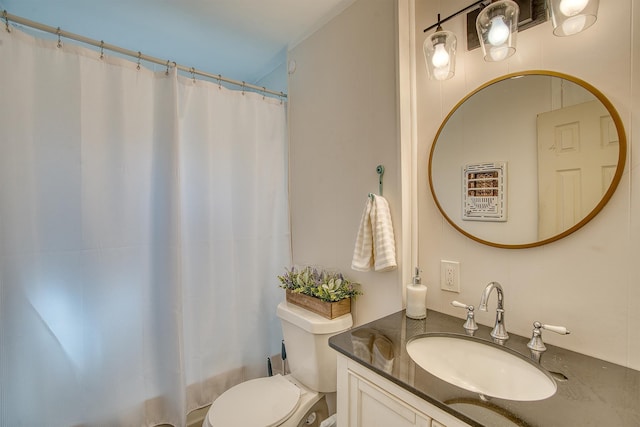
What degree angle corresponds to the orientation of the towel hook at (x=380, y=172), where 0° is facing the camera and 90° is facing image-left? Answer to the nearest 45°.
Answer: approximately 45°

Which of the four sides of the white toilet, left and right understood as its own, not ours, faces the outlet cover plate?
left

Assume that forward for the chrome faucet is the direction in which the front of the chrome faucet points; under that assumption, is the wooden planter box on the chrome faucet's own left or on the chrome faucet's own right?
on the chrome faucet's own right

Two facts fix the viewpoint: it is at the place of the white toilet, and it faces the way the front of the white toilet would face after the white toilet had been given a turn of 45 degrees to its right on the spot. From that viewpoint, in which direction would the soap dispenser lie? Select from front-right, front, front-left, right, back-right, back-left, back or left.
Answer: back-left

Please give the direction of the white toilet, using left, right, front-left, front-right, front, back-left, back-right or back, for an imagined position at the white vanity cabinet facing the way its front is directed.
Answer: right

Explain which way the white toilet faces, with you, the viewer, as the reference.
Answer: facing the viewer and to the left of the viewer
